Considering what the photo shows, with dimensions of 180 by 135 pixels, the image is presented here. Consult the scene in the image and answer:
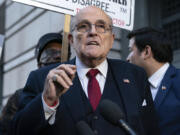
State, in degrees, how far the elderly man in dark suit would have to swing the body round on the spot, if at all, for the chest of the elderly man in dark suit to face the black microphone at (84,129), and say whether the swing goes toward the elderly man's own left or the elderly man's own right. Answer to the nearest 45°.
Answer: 0° — they already face it

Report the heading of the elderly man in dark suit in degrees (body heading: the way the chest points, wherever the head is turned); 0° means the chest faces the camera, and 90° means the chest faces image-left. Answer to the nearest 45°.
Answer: approximately 0°

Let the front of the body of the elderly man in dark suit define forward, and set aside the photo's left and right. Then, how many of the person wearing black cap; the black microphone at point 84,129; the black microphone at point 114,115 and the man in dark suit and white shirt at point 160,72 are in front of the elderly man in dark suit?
2

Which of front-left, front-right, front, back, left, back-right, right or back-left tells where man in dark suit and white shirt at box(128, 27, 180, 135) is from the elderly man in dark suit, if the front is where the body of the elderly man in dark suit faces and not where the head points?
back-left

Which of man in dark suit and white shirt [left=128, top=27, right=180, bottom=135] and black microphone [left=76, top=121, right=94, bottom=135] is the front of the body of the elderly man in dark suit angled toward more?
the black microphone

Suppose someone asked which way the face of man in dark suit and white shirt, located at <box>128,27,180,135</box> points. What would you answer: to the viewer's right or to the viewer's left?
to the viewer's left

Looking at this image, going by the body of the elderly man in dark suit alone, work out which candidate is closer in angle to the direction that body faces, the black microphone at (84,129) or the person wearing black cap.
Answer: the black microphone
